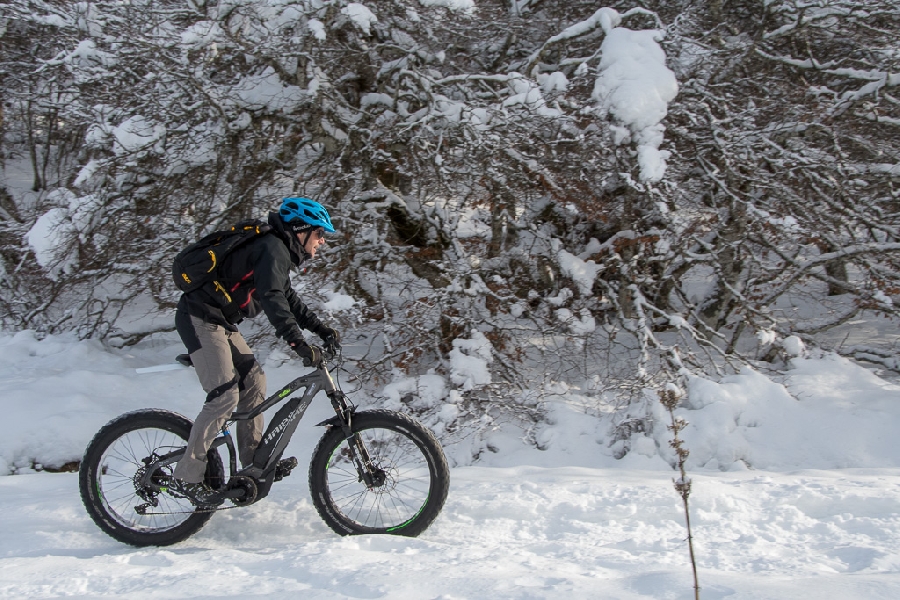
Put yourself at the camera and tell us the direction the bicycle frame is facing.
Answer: facing to the right of the viewer

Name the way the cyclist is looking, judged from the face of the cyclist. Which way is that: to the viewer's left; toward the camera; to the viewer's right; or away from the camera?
to the viewer's right
